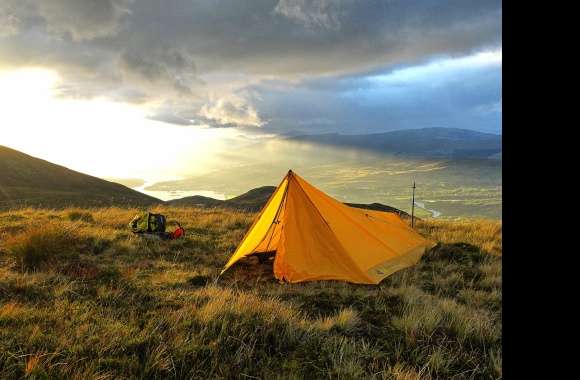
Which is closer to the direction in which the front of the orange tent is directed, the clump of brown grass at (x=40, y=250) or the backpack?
the clump of brown grass

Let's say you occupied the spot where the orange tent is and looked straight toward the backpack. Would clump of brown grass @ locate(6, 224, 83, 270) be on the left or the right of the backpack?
left

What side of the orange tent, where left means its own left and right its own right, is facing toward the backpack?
right

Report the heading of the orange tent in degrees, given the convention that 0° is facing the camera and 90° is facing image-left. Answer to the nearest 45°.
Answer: approximately 45°

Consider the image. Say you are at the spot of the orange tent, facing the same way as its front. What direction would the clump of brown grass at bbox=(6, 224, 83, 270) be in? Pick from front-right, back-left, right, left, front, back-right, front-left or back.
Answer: front-right
